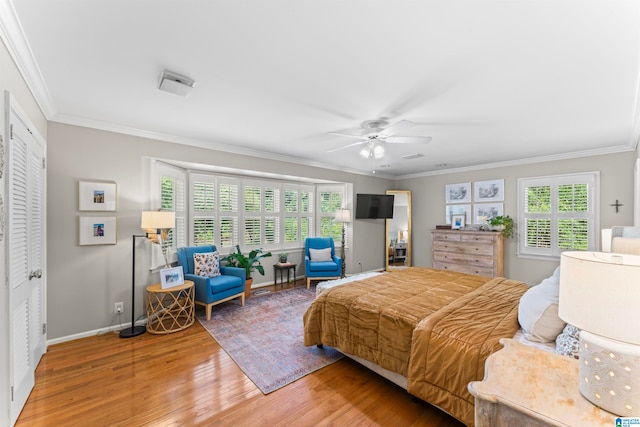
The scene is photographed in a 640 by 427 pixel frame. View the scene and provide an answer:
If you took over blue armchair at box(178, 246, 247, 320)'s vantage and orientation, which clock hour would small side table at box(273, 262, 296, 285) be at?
The small side table is roughly at 9 o'clock from the blue armchair.

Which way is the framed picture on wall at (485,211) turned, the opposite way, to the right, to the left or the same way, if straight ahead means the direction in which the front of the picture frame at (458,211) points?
the same way

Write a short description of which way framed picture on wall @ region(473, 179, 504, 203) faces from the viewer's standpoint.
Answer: facing the viewer

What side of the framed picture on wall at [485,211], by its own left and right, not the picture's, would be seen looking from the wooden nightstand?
front

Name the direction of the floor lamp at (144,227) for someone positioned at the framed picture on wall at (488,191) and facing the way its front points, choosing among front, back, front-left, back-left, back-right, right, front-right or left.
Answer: front-right

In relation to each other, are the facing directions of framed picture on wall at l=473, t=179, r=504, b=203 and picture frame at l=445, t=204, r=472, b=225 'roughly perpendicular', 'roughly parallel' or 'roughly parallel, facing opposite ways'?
roughly parallel

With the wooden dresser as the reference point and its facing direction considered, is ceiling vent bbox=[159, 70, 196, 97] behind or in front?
in front

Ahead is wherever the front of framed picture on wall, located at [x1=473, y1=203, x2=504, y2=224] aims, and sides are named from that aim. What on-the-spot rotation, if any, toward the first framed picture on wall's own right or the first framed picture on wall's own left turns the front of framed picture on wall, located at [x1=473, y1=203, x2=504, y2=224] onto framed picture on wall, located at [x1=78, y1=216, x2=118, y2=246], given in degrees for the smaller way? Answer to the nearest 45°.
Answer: approximately 45° to the first framed picture on wall's own right

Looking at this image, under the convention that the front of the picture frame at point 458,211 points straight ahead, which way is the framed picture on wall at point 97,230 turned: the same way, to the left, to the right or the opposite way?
to the left

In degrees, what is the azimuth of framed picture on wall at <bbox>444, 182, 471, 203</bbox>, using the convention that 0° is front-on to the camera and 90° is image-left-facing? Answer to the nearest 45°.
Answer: approximately 45°

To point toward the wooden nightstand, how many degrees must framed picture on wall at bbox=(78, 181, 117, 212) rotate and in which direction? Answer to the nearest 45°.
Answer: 0° — it already faces it

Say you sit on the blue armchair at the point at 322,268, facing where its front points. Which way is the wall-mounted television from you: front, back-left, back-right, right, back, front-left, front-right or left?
back-left

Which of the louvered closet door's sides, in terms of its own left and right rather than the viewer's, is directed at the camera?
right

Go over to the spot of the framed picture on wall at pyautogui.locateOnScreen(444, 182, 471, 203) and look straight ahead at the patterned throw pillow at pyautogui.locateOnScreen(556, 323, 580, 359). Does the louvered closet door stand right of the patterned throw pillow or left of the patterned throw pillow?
right

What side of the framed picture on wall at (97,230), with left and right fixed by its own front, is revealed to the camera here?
front
